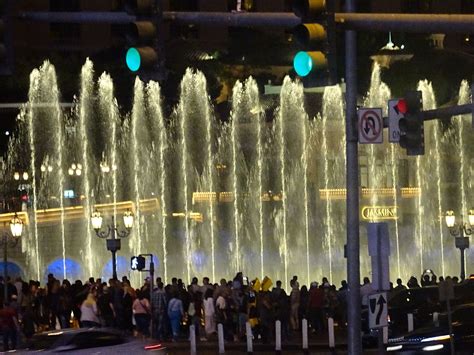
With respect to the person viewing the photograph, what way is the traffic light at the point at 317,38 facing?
facing the viewer and to the left of the viewer

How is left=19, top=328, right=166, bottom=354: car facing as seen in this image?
to the viewer's left

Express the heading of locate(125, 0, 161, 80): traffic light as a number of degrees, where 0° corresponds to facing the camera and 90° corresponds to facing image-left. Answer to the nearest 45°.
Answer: approximately 45°

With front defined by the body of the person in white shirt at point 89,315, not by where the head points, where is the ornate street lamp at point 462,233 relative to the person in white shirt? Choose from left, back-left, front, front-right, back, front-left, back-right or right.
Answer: front-right

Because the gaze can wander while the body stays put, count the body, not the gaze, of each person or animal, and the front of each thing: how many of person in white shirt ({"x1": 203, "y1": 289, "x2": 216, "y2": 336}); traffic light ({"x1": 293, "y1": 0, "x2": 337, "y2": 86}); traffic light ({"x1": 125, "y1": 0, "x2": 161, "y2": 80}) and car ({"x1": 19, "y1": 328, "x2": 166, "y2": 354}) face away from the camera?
1

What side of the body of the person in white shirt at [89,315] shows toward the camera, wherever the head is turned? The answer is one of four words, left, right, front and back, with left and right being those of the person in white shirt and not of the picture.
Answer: back

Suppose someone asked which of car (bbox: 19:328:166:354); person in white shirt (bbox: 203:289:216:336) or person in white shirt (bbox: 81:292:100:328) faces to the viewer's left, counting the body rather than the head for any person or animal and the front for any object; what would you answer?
the car

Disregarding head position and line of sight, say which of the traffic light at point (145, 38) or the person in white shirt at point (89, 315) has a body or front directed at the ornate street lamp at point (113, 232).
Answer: the person in white shirt

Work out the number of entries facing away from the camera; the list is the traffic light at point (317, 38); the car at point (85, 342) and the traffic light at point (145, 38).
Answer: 0

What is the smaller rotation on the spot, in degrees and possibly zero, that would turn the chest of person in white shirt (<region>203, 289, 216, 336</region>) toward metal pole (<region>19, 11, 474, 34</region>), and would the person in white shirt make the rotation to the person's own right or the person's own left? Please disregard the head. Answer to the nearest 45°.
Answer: approximately 180°

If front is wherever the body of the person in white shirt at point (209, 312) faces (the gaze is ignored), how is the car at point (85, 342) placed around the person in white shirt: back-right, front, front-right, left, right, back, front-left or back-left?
back

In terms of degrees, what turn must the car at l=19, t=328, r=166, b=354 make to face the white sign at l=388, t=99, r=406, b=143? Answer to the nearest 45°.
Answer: approximately 180°

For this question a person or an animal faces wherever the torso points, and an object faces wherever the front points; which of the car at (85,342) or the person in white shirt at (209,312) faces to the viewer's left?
the car

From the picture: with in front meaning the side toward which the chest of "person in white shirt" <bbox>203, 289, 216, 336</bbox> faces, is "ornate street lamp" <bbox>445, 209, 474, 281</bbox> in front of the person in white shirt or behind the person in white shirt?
in front

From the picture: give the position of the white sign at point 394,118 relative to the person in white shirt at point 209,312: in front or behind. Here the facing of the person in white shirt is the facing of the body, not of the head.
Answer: behind

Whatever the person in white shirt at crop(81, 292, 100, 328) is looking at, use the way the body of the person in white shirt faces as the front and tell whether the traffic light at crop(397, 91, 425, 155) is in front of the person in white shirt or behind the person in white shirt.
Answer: behind

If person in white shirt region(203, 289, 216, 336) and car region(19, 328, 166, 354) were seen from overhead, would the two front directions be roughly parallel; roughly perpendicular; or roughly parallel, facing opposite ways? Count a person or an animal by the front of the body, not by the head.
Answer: roughly perpendicular
